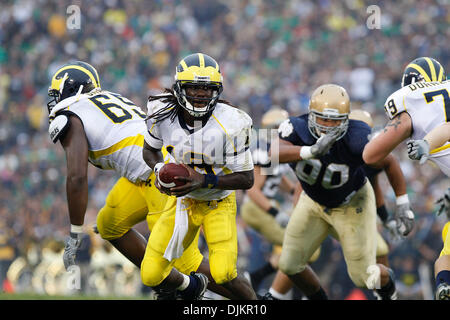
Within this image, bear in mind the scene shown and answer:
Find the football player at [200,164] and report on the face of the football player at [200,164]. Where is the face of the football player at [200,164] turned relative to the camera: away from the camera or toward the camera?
toward the camera

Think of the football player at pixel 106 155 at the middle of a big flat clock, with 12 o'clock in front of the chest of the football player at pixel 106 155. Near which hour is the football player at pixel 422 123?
the football player at pixel 422 123 is roughly at 5 o'clock from the football player at pixel 106 155.

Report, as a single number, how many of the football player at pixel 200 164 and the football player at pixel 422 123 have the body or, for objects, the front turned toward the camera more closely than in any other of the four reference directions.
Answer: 1

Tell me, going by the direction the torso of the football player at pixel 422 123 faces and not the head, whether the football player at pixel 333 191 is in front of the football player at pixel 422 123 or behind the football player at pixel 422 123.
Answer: in front

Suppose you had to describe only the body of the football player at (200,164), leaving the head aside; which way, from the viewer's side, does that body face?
toward the camera

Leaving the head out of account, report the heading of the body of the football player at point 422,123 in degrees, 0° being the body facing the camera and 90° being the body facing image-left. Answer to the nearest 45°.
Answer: approximately 135°

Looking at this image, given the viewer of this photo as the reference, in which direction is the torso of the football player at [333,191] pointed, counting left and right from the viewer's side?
facing the viewer

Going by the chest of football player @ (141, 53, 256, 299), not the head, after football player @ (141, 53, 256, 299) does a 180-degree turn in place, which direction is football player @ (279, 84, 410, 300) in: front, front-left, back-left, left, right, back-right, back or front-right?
front-right
